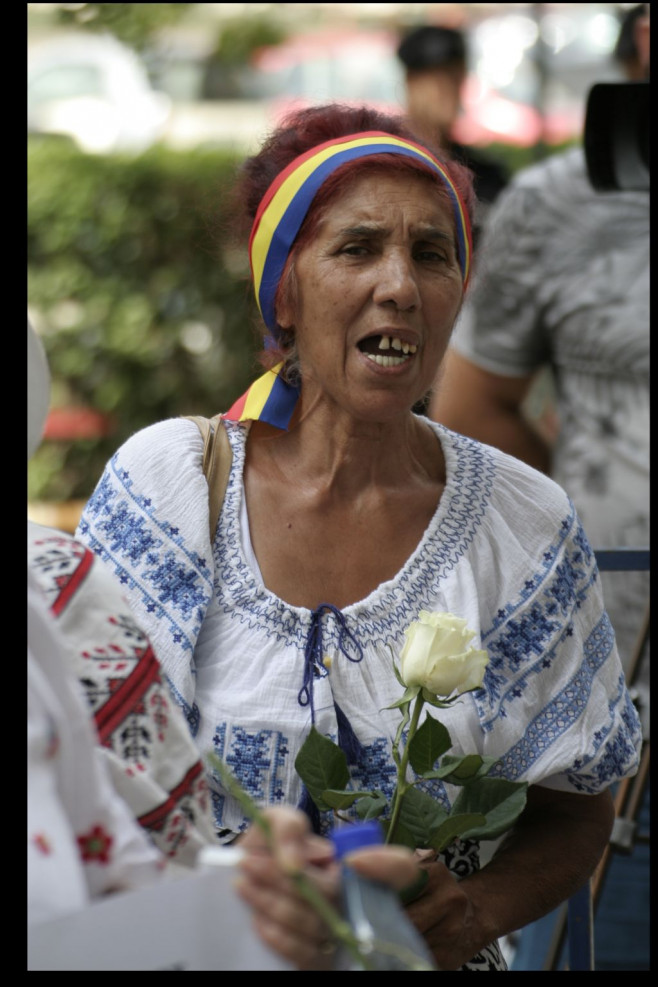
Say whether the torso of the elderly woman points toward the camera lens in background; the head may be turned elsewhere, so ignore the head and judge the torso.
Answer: no

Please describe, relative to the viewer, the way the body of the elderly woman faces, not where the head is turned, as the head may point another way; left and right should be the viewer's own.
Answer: facing the viewer

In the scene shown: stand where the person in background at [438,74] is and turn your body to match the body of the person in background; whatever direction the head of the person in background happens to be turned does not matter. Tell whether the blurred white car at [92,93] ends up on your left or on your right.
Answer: on your right

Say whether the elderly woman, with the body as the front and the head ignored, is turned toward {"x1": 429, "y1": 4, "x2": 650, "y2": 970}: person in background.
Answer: no

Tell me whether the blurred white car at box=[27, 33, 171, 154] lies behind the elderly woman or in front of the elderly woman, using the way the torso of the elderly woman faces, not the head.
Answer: behind

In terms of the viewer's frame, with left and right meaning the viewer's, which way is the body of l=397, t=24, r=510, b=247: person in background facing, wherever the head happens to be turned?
facing the viewer and to the left of the viewer

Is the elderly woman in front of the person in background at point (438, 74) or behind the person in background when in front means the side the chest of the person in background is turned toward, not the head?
in front

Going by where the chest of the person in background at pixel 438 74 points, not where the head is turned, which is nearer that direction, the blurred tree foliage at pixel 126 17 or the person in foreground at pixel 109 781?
the person in foreground

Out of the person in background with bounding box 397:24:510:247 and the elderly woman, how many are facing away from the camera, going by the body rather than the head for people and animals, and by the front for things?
0

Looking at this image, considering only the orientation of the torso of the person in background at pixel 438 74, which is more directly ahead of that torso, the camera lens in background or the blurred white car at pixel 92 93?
the camera lens in background
